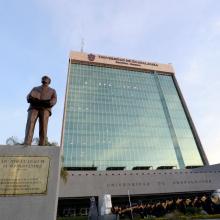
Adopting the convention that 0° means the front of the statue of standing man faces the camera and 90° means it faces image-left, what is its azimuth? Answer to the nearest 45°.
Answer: approximately 0°
